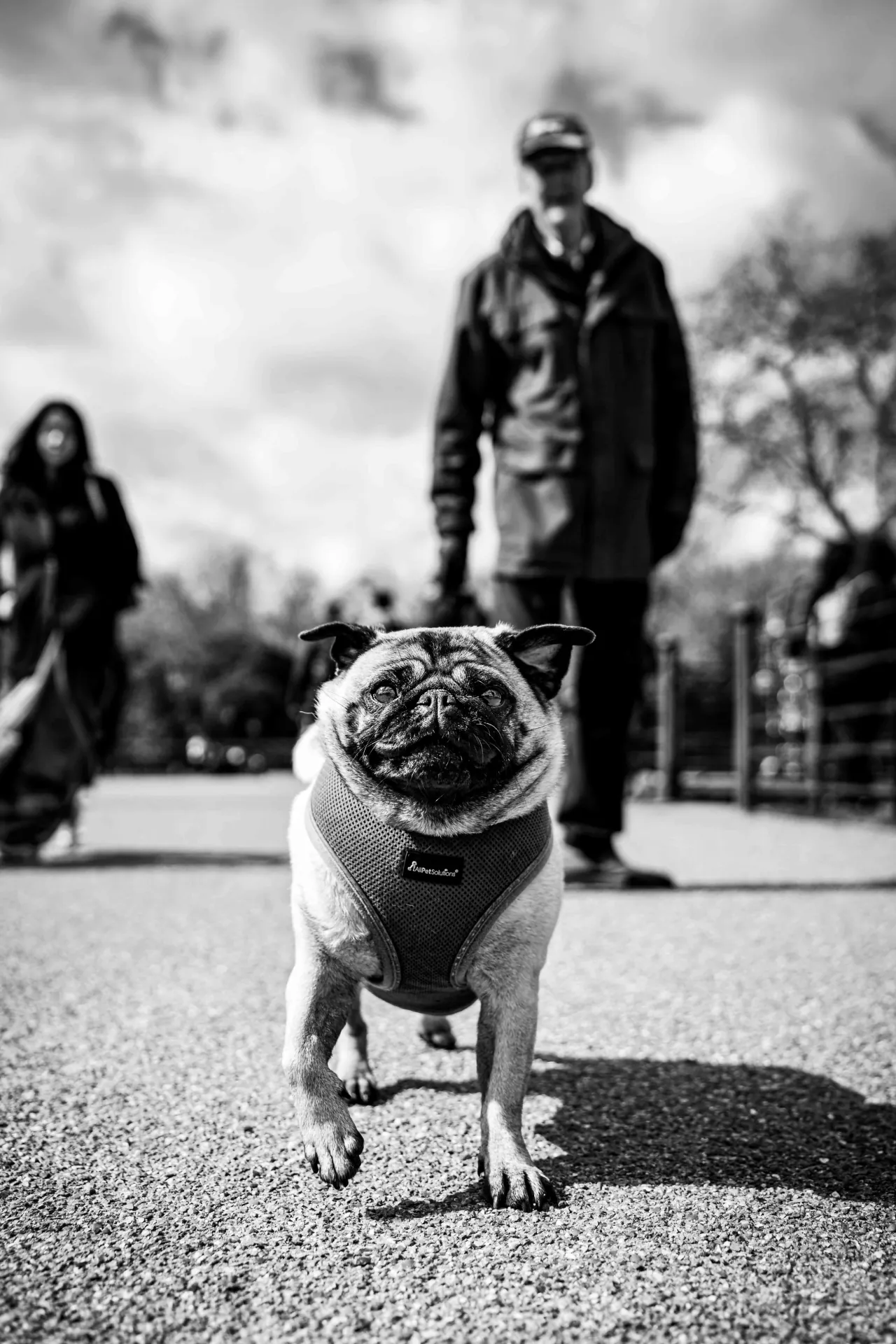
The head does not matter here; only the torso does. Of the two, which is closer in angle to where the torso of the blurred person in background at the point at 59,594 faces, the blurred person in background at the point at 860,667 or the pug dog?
the pug dog

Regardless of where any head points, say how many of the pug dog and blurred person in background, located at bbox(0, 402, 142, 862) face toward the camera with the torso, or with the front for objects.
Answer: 2

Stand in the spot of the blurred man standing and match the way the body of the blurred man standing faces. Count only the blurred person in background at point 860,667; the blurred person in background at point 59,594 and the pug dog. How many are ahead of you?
1

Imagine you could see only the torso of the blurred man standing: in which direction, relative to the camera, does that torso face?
toward the camera

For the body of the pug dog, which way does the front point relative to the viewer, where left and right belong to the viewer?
facing the viewer

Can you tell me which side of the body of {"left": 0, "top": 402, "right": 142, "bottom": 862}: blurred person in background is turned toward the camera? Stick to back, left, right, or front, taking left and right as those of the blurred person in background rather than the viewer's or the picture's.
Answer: front

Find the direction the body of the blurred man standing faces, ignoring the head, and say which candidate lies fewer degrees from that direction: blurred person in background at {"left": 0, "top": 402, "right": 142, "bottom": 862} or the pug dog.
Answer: the pug dog

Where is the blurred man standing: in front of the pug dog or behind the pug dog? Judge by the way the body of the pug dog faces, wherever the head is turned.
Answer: behind

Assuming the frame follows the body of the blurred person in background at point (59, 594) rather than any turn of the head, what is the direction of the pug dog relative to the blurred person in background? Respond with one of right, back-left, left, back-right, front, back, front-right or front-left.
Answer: front

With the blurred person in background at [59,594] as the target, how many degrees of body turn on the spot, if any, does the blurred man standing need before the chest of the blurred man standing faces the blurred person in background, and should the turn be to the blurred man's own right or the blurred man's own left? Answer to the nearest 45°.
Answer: approximately 135° to the blurred man's own right

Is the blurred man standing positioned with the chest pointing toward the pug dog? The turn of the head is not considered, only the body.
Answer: yes

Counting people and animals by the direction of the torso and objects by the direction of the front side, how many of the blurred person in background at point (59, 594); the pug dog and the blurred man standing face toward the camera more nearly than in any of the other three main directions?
3
